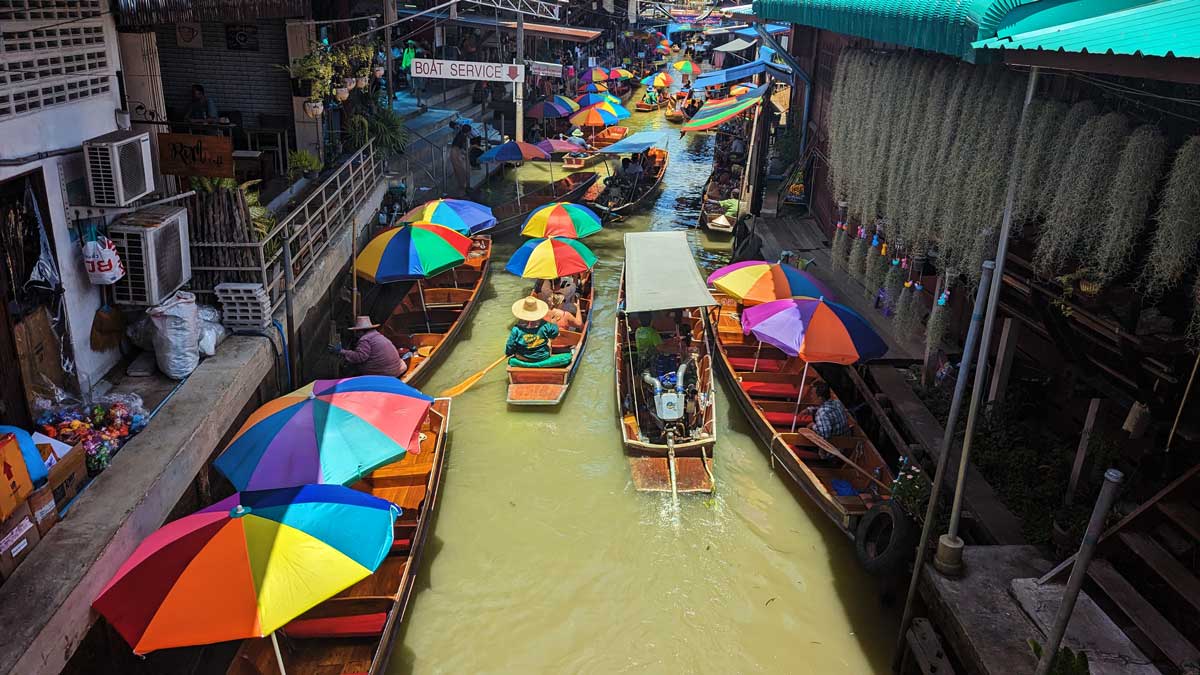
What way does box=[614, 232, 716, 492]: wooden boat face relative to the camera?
away from the camera

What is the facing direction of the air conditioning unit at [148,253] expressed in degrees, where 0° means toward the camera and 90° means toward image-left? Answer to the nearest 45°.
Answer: approximately 315°

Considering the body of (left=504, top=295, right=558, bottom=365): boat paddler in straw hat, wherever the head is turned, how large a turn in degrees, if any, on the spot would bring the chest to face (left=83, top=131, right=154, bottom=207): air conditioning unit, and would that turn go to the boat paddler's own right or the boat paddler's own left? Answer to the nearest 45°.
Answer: approximately 135° to the boat paddler's own left

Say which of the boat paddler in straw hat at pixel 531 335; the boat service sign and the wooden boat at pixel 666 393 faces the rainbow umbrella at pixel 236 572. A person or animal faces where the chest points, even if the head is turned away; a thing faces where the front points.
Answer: the boat service sign

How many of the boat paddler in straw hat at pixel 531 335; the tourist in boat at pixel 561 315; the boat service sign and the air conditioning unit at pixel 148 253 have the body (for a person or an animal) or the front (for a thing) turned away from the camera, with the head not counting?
2

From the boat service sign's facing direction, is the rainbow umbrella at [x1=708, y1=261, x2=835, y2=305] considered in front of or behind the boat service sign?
in front

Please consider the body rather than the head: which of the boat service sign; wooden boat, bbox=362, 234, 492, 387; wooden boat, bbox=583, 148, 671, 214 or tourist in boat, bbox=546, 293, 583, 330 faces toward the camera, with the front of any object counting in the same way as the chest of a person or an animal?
the boat service sign

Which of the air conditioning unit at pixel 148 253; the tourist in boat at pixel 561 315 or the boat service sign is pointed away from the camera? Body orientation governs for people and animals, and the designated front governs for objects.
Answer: the tourist in boat

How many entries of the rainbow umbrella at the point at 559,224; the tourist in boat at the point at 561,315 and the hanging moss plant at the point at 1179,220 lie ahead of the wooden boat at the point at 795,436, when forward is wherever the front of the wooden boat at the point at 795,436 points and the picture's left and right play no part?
2

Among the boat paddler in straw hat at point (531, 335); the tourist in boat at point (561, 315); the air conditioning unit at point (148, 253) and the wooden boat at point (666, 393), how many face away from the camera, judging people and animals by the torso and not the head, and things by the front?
3
